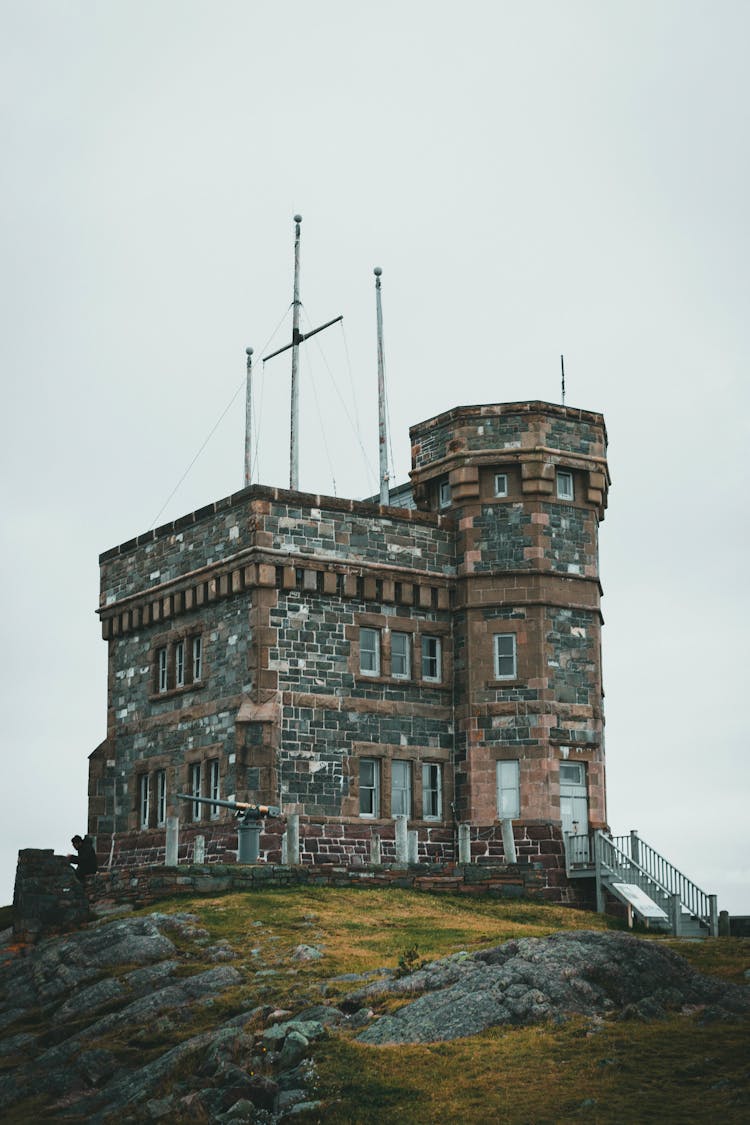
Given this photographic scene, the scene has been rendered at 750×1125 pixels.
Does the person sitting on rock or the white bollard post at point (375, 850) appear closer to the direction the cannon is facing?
the person sitting on rock

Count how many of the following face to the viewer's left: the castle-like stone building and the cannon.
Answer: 1

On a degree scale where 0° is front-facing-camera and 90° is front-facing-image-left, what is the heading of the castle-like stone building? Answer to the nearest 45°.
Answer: approximately 315°

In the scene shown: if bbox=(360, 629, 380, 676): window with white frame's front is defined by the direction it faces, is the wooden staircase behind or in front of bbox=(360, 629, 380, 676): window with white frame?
in front

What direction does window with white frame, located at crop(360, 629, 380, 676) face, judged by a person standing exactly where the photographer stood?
facing the viewer and to the right of the viewer

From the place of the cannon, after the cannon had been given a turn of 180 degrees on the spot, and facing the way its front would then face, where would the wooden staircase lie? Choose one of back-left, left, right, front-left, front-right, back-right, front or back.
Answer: front

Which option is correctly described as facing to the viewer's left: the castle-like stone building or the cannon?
the cannon

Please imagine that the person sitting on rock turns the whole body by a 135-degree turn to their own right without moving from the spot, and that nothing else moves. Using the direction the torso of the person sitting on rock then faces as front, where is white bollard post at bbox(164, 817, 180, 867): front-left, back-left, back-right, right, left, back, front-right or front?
right

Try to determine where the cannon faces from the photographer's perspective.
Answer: facing to the left of the viewer
